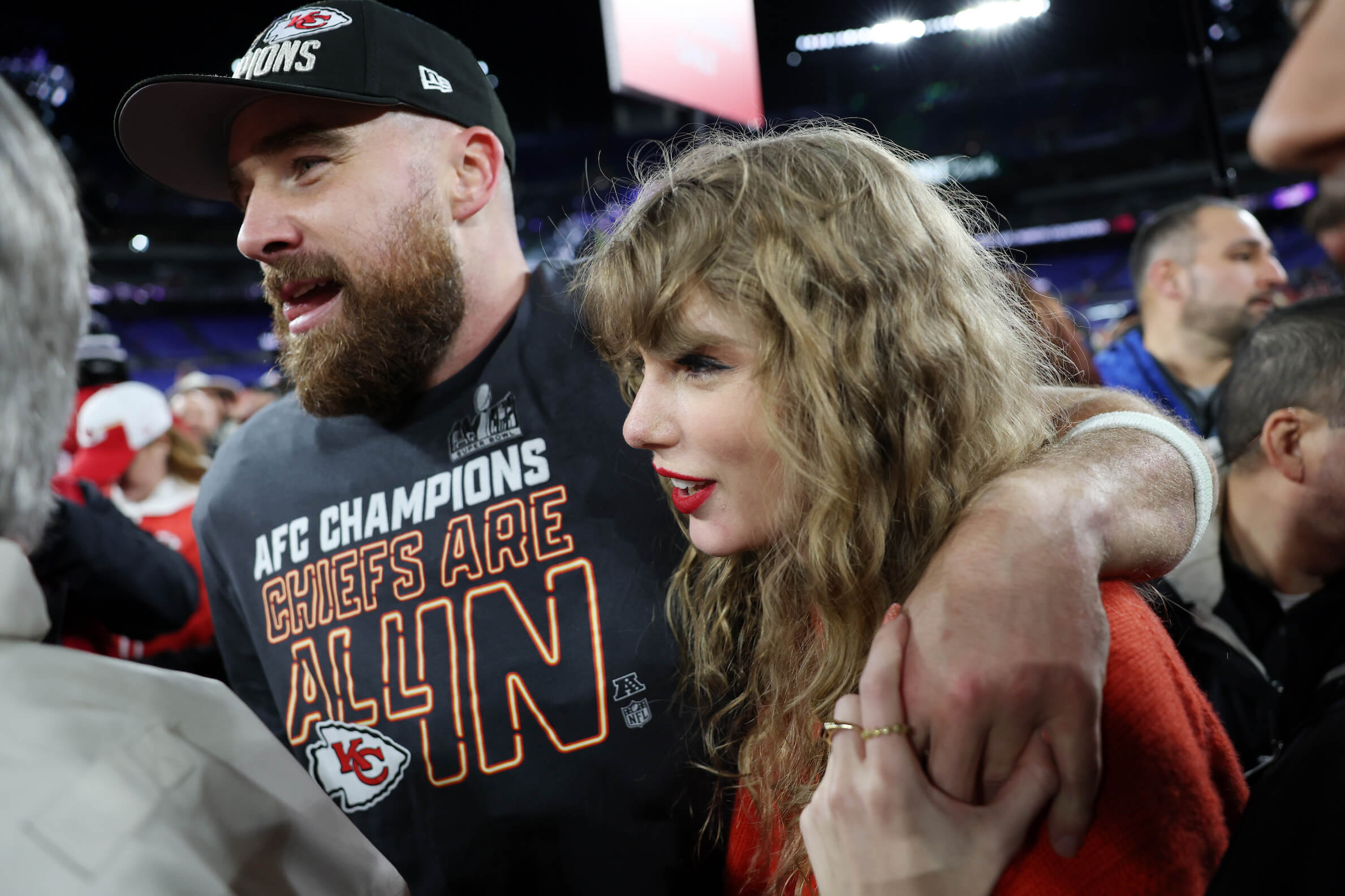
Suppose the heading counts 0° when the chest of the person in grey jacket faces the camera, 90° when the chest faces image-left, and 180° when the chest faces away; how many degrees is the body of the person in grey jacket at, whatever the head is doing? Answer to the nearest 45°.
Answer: approximately 180°

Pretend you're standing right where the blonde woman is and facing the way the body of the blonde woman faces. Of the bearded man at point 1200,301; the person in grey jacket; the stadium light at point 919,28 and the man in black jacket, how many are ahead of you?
1

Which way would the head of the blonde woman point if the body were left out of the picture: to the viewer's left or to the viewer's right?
to the viewer's left

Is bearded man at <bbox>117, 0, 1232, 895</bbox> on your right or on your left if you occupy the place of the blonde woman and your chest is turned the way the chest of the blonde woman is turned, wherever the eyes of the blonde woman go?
on your right

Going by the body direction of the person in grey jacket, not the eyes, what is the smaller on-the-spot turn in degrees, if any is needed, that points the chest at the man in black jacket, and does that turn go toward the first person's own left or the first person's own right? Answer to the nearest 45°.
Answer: approximately 90° to the first person's own right

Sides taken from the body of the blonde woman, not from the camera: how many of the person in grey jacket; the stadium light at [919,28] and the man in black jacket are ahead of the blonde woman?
1

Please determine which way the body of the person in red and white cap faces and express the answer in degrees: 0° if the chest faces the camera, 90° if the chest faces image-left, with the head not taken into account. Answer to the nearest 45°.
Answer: approximately 45°

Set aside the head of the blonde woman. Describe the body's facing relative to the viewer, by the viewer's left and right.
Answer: facing the viewer and to the left of the viewer

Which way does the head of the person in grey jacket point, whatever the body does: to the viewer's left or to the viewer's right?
to the viewer's right

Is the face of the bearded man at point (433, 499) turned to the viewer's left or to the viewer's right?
to the viewer's left

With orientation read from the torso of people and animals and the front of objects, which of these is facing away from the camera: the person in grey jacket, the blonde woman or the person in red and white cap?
the person in grey jacket

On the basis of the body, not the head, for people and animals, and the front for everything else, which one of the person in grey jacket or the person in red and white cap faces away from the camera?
the person in grey jacket

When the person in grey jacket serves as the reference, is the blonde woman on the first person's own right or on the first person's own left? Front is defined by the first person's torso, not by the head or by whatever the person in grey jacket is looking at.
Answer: on the first person's own right
